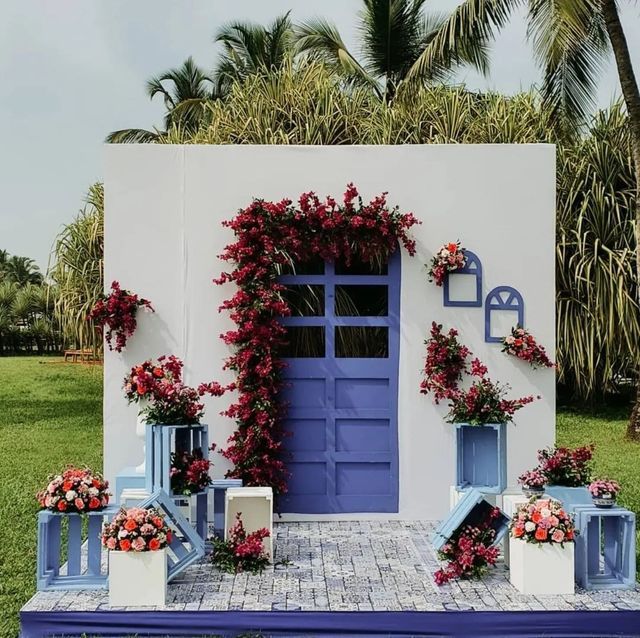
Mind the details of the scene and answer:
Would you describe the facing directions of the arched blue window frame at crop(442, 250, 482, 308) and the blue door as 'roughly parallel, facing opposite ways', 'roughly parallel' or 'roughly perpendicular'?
roughly parallel

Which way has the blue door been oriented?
toward the camera

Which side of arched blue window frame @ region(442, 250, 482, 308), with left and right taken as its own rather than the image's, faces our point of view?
front

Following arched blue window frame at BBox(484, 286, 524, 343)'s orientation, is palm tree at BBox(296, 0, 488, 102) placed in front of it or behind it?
behind

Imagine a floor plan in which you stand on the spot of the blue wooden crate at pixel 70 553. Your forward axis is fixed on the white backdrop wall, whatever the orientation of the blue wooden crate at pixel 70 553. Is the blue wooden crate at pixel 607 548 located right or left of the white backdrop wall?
right

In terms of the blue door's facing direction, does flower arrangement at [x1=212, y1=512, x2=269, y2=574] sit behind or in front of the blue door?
in front

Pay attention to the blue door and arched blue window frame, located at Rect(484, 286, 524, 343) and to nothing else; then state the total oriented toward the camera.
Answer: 2

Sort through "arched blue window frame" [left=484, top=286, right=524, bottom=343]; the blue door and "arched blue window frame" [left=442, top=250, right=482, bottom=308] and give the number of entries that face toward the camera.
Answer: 3

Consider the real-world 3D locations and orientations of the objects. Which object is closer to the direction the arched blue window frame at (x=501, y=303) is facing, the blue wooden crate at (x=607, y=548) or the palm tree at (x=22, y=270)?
the blue wooden crate

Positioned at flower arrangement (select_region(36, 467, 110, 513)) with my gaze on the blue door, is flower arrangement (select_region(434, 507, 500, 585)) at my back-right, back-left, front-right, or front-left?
front-right

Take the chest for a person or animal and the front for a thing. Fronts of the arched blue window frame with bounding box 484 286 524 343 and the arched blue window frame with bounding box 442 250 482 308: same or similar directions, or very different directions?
same or similar directions

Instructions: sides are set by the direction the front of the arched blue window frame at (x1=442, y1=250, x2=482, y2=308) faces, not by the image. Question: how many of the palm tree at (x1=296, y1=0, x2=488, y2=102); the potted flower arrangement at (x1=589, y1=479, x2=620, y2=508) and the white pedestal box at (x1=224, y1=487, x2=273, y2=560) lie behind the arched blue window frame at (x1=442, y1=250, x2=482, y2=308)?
1

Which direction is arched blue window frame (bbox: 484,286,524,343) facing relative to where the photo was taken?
toward the camera
